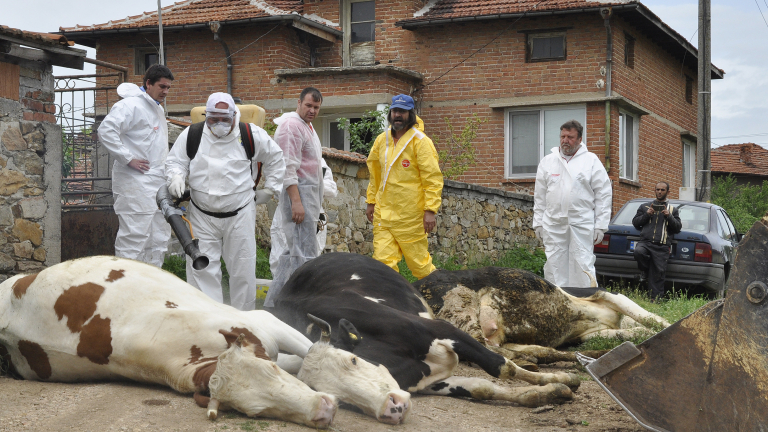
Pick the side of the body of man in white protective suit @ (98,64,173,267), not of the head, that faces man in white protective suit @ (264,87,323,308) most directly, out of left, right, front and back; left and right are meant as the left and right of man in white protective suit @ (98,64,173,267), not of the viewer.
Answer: front

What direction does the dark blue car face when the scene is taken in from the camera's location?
facing away from the viewer

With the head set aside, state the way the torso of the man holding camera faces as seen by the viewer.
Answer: toward the camera

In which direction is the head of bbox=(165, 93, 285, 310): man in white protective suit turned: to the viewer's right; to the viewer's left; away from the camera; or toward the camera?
toward the camera

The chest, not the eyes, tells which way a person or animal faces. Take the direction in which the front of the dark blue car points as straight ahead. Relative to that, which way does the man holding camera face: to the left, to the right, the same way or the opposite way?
the opposite way

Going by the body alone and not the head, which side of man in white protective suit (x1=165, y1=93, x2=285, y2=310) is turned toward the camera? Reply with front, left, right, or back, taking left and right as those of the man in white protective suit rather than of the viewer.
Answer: front

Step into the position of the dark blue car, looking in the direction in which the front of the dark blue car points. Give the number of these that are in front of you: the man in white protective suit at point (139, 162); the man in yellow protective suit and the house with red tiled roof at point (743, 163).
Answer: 1

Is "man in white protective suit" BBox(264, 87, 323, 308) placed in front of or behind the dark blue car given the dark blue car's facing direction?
behind

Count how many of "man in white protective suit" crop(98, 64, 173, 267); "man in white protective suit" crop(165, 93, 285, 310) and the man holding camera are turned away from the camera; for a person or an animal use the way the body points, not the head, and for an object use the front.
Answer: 0

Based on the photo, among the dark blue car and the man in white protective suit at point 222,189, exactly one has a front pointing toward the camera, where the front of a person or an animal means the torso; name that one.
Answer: the man in white protective suit

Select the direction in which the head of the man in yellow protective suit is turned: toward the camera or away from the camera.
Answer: toward the camera

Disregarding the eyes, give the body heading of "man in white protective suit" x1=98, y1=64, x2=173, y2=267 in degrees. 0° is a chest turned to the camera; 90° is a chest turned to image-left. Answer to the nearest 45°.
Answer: approximately 315°
